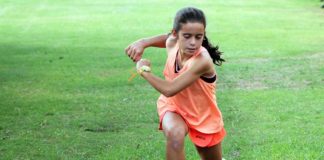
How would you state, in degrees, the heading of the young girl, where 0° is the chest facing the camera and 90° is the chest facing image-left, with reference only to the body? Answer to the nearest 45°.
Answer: approximately 45°
